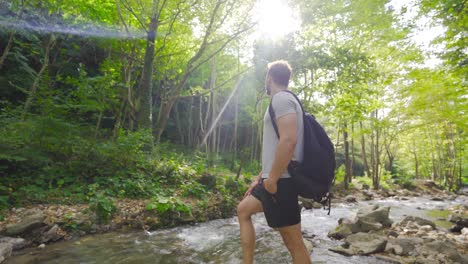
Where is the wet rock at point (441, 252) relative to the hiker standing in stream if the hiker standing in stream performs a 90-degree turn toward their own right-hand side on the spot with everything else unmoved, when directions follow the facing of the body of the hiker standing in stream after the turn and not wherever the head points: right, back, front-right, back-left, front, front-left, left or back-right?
front-right

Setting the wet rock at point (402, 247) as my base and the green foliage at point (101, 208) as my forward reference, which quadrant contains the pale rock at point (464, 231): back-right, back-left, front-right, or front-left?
back-right

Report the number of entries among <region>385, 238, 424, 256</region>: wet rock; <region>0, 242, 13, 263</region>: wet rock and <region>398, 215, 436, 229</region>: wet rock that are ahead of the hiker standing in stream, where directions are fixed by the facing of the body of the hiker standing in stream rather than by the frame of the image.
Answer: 1

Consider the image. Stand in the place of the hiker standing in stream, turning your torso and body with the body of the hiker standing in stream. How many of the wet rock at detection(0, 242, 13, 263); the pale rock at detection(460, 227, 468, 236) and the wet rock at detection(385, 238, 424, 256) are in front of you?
1

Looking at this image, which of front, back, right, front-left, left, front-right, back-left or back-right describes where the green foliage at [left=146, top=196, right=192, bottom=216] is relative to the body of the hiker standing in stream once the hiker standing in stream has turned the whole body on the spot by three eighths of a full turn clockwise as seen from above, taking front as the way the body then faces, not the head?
left

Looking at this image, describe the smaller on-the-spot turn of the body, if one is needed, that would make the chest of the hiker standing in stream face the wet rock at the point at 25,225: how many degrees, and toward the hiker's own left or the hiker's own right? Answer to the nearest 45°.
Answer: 0° — they already face it

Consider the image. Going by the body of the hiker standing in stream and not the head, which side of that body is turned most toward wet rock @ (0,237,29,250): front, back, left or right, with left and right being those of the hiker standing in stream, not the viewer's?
front

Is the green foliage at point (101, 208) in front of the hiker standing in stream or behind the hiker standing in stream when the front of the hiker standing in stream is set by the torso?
in front

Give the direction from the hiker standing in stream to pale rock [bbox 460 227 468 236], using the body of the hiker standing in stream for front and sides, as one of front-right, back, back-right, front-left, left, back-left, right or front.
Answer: back-right

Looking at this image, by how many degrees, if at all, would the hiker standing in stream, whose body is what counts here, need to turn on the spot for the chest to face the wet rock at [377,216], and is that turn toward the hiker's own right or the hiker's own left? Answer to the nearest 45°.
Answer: approximately 135° to the hiker's own right

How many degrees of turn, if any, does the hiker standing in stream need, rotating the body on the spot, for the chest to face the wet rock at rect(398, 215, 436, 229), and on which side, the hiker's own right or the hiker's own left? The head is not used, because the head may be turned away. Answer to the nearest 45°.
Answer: approximately 135° to the hiker's own right

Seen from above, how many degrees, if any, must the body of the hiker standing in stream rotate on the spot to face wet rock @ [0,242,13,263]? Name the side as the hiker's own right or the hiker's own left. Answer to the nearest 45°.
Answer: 0° — they already face it

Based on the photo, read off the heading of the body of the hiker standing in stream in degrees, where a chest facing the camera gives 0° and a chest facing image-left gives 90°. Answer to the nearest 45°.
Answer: approximately 90°

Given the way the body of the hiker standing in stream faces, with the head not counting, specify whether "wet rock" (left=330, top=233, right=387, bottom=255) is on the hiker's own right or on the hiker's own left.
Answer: on the hiker's own right
